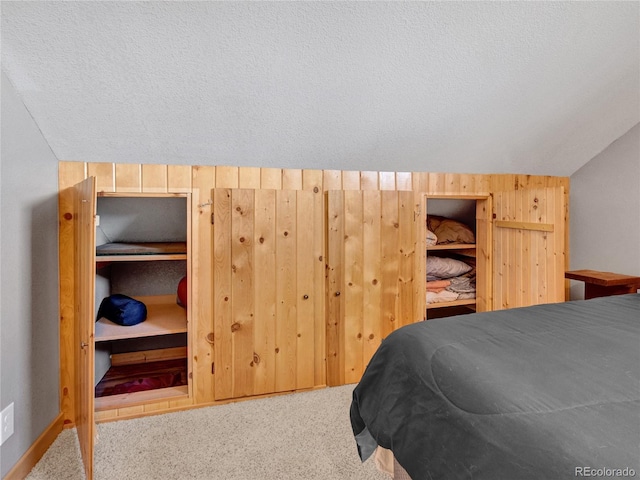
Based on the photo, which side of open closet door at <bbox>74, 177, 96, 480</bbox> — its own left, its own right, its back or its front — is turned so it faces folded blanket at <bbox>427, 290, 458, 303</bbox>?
back

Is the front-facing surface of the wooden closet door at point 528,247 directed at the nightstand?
no

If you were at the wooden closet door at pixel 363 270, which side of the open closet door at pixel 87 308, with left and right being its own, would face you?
back

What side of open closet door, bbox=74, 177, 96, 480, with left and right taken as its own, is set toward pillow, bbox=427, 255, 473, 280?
back

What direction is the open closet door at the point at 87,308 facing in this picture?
to the viewer's left

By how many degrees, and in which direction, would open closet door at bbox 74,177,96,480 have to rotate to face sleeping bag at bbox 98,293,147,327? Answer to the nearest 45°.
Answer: approximately 90° to its right

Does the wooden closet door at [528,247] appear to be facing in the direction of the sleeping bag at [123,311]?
no

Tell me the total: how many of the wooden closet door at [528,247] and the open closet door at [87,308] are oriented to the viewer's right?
0

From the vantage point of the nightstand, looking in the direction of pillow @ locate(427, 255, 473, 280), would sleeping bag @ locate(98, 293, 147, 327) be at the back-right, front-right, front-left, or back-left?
front-left
